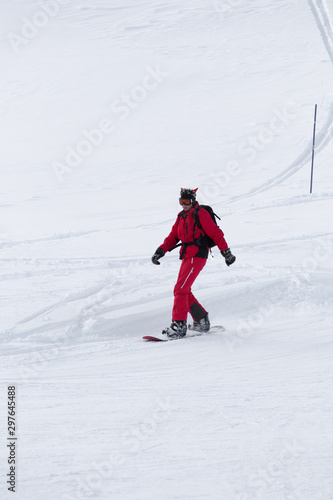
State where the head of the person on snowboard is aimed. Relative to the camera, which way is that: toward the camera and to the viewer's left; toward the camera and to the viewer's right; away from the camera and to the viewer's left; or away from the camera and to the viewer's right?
toward the camera and to the viewer's left

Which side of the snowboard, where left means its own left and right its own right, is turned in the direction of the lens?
left
